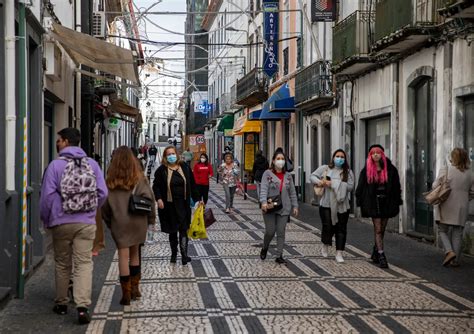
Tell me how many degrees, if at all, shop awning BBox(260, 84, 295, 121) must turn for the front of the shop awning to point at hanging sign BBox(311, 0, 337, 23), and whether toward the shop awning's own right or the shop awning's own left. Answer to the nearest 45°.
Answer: approximately 90° to the shop awning's own left

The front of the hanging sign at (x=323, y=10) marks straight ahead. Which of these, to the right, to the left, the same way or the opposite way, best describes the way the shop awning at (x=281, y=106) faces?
to the right

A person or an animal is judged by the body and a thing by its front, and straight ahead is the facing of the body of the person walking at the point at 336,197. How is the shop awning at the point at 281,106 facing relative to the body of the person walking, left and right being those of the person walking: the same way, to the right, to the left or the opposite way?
to the right

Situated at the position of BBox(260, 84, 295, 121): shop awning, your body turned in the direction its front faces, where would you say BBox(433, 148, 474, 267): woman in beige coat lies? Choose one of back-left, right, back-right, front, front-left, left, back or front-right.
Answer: left

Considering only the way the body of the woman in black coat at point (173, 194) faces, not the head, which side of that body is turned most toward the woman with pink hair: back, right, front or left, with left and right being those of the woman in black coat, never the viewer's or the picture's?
left

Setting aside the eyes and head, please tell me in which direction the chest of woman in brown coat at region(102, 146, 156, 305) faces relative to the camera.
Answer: away from the camera

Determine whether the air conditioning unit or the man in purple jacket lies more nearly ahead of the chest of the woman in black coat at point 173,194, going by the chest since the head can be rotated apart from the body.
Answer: the man in purple jacket

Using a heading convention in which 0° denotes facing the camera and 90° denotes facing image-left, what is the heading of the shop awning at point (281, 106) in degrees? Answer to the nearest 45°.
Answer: approximately 90°

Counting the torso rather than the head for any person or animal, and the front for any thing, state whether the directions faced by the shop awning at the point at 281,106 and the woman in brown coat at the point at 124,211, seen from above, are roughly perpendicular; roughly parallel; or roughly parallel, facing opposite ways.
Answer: roughly perpendicular
